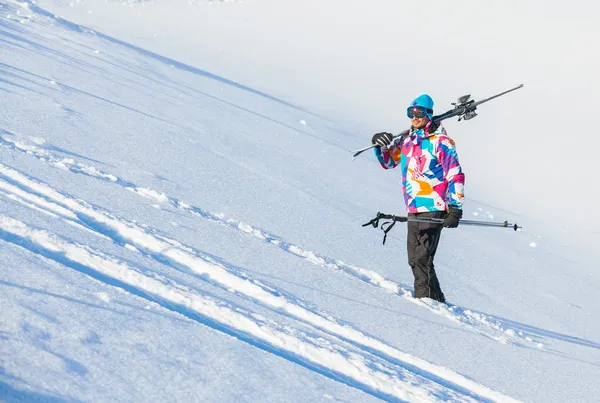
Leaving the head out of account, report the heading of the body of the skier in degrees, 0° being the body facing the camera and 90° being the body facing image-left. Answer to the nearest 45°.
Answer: approximately 45°

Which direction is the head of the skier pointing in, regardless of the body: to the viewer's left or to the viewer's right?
to the viewer's left
